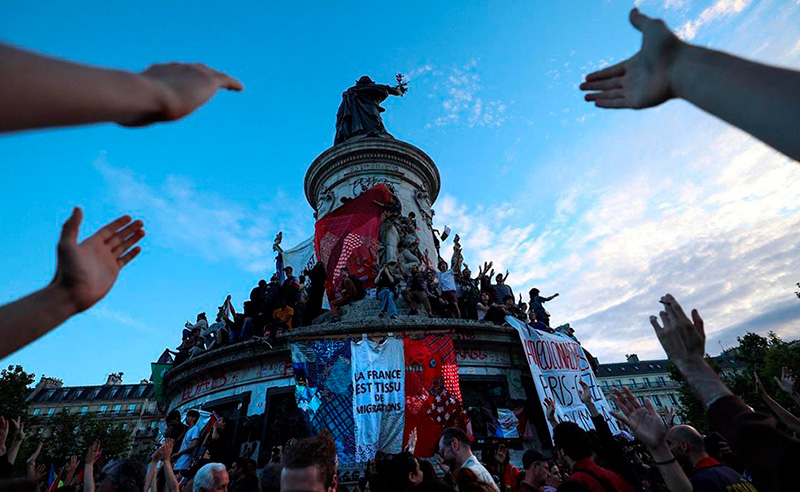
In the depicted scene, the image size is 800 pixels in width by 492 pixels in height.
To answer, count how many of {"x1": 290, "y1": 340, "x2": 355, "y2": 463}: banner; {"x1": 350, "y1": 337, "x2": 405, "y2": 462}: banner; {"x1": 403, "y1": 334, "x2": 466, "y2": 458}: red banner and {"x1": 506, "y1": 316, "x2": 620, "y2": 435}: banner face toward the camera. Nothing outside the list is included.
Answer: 4

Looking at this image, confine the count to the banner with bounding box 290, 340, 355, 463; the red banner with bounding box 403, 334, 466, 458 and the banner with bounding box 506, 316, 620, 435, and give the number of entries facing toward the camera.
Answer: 3

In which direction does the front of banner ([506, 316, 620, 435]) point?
toward the camera

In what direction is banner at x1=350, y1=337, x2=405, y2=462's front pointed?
toward the camera

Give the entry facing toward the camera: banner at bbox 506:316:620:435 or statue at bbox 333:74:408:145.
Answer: the banner

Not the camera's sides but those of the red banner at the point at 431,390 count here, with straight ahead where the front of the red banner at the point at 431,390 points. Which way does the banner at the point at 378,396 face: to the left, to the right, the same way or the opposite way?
the same way

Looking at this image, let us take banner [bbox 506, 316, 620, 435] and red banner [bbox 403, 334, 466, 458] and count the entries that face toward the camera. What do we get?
2

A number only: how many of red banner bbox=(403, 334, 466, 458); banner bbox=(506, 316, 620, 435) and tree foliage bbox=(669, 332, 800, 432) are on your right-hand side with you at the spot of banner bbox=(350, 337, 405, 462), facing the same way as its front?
0

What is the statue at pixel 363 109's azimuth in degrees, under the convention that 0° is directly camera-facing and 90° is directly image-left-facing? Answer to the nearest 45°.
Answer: approximately 225°

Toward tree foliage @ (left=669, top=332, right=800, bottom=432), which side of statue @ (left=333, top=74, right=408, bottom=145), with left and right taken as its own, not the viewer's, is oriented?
front

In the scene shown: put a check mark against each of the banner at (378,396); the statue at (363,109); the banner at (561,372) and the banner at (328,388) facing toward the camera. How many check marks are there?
3

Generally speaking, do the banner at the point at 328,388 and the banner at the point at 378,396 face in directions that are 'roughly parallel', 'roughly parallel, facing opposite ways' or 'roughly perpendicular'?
roughly parallel

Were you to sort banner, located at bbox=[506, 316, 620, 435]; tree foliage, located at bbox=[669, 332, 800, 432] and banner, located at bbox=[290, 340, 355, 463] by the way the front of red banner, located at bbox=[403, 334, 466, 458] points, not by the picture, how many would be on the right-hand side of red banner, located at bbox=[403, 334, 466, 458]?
1

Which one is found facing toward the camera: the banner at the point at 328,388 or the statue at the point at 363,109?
the banner

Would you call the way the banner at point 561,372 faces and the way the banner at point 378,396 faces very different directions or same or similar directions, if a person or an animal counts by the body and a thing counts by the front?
same or similar directions
